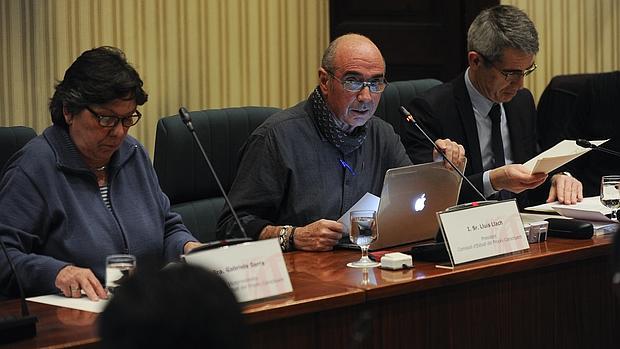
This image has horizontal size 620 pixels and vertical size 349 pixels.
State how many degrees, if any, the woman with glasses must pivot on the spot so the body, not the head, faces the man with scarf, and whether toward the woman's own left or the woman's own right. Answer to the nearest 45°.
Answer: approximately 90° to the woman's own left

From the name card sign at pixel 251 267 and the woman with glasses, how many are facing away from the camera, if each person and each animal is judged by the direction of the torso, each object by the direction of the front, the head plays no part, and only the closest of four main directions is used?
0

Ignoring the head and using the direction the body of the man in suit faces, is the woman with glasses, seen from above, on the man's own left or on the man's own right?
on the man's own right

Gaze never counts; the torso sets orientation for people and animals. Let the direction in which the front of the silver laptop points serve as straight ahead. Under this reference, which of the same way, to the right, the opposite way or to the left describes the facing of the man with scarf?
the opposite way

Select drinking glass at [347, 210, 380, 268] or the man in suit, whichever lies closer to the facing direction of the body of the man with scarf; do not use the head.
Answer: the drinking glass

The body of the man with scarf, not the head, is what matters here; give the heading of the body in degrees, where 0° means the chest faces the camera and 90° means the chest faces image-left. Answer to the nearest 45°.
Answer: approximately 315°

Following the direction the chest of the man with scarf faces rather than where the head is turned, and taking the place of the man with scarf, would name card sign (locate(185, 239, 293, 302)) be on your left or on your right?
on your right

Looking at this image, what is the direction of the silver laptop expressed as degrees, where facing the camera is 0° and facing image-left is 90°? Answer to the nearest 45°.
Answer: approximately 135°

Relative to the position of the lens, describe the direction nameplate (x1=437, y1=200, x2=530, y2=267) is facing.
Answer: facing the viewer and to the right of the viewer
